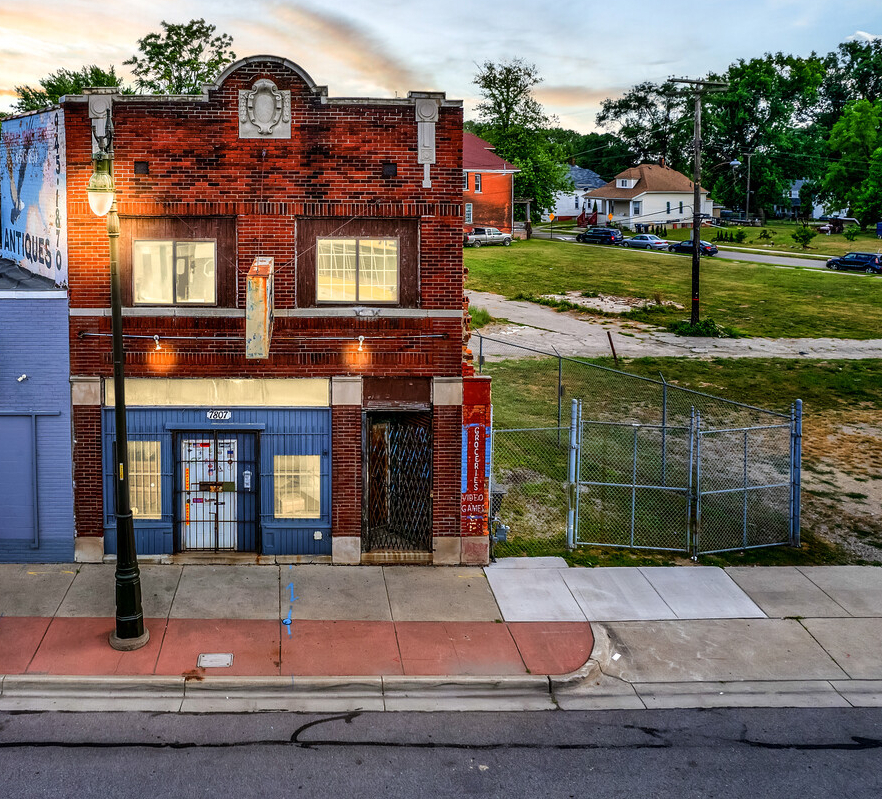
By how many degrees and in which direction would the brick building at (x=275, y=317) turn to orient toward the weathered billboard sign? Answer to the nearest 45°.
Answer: approximately 90° to its right

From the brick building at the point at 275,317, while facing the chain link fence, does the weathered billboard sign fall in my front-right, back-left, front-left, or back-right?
back-left

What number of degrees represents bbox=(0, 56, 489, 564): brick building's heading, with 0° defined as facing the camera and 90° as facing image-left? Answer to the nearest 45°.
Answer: approximately 0°

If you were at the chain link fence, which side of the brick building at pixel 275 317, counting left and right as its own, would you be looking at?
left
